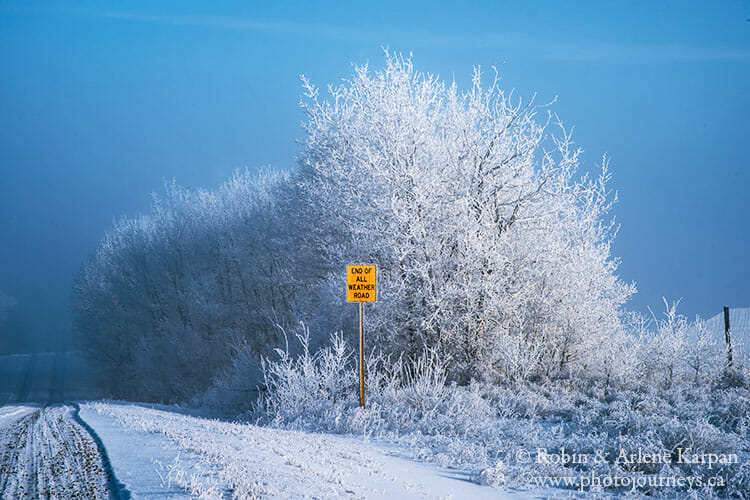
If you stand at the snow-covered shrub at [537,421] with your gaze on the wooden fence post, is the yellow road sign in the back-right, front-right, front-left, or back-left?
back-left

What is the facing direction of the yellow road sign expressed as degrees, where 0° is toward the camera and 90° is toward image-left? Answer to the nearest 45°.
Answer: approximately 0°

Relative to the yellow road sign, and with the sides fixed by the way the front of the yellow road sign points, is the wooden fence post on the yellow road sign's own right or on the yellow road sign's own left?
on the yellow road sign's own left

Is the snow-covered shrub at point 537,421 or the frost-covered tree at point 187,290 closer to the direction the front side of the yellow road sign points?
the snow-covered shrub

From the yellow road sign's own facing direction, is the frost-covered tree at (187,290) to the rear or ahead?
to the rear

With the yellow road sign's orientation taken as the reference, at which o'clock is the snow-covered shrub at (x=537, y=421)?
The snow-covered shrub is roughly at 10 o'clock from the yellow road sign.

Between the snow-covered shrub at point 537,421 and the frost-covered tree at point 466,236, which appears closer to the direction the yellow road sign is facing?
the snow-covered shrub
